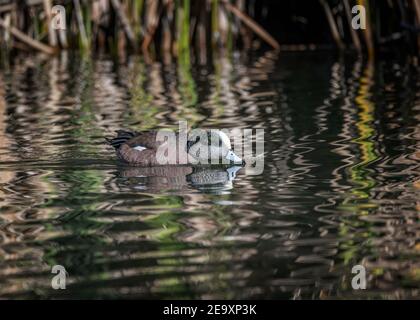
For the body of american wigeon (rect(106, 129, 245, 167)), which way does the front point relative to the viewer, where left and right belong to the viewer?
facing to the right of the viewer
